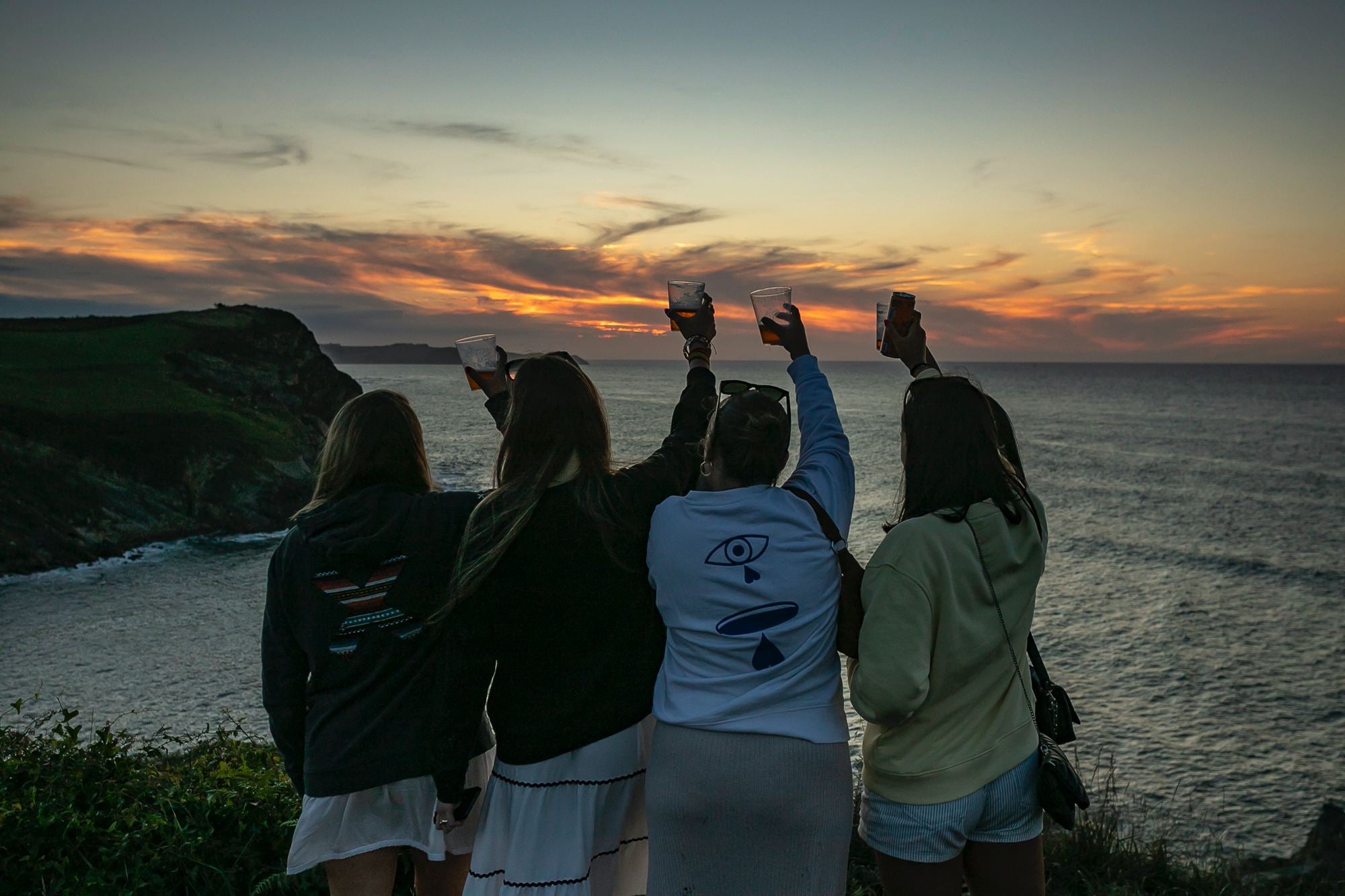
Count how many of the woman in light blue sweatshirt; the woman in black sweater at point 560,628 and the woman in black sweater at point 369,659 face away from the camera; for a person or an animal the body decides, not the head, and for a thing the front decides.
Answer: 3

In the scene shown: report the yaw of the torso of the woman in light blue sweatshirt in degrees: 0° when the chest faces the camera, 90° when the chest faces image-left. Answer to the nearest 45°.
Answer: approximately 180°

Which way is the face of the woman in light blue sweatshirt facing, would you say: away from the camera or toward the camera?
away from the camera

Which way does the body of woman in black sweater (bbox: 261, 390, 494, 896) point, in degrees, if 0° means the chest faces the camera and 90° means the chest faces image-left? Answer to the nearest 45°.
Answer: approximately 180°

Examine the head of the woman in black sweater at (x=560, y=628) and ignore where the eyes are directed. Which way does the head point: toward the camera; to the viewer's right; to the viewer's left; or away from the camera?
away from the camera

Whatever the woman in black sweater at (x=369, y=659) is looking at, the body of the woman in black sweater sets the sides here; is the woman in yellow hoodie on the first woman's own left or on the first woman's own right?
on the first woman's own right

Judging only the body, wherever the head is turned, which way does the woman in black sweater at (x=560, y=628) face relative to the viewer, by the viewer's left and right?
facing away from the viewer

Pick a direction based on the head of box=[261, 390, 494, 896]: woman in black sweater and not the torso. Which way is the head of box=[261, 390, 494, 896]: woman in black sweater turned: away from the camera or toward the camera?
away from the camera

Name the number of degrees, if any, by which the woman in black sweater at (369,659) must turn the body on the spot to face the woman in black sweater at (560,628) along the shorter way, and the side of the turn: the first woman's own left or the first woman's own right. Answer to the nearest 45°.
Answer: approximately 135° to the first woman's own right
